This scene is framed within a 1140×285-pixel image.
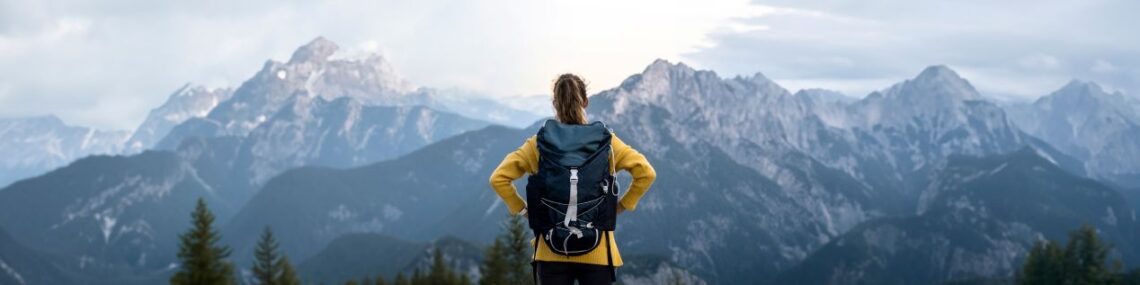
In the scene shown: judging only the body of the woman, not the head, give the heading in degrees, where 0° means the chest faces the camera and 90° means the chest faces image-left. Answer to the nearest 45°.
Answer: approximately 180°

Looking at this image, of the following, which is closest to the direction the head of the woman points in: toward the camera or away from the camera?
away from the camera
